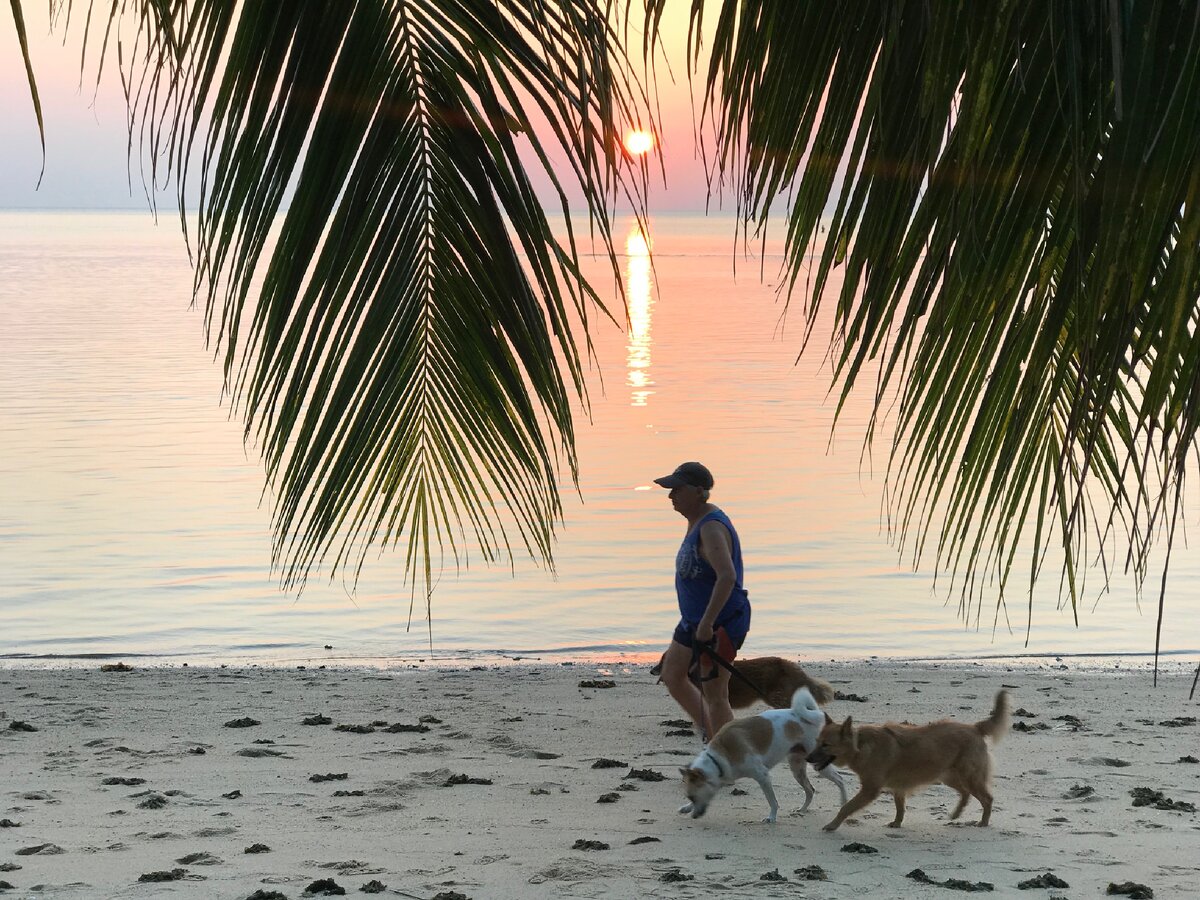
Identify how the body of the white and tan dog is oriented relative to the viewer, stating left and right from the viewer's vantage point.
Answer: facing to the left of the viewer

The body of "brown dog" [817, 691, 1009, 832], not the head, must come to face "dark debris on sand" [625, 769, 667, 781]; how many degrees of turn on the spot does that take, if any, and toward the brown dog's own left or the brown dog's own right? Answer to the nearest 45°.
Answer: approximately 45° to the brown dog's own right

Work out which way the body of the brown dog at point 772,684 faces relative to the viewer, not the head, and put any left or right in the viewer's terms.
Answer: facing to the left of the viewer

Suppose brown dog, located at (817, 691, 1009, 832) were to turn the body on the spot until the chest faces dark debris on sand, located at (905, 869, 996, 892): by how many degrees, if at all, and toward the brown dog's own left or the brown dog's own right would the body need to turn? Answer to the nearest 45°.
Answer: approximately 90° to the brown dog's own left

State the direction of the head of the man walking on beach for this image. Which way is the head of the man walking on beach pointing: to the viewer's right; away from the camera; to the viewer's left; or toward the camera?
to the viewer's left

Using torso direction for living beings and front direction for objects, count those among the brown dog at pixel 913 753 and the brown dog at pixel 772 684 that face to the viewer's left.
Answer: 2

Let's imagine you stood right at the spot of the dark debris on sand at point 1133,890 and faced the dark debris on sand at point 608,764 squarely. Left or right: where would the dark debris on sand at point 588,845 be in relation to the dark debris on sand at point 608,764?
left

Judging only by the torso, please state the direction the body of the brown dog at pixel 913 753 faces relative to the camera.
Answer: to the viewer's left

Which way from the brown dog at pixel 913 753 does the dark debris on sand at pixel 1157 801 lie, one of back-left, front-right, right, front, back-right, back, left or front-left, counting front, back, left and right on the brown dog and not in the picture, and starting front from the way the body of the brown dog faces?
back-right
